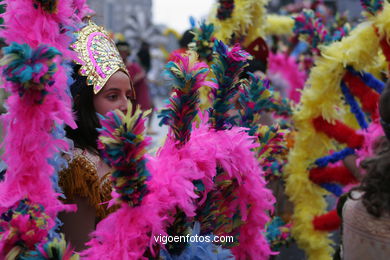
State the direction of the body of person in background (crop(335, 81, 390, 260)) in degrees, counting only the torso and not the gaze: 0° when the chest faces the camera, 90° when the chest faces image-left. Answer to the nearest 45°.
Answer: approximately 180°
